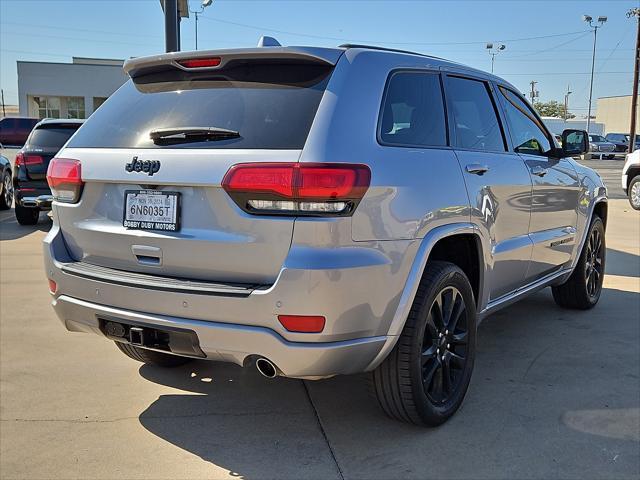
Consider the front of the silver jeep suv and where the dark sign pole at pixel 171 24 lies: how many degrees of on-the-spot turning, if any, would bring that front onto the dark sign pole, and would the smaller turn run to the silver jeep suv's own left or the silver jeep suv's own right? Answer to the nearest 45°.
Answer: approximately 45° to the silver jeep suv's own left

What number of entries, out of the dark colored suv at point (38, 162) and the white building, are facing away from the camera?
1

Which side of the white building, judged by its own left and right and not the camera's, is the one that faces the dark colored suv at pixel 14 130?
front

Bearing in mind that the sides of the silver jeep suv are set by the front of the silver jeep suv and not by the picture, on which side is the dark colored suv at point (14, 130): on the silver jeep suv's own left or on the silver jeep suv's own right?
on the silver jeep suv's own left

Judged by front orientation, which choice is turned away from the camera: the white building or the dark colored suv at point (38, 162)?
the dark colored suv

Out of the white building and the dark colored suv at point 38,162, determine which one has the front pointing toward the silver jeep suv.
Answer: the white building

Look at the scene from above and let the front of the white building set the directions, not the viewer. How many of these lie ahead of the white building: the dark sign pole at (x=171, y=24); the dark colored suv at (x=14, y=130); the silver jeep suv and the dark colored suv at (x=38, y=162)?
4

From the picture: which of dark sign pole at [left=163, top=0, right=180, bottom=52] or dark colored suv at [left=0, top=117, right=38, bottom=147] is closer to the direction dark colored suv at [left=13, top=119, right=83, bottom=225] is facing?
the dark colored suv

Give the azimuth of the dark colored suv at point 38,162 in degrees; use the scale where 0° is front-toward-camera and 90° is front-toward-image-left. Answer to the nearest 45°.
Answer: approximately 180°

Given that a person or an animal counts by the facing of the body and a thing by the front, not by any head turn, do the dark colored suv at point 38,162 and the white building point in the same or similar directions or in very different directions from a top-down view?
very different directions

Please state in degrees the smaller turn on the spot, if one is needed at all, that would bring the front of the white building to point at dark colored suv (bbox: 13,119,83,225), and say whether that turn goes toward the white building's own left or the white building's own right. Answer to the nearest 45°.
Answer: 0° — it already faces it

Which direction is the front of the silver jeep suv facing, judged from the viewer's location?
facing away from the viewer and to the right of the viewer

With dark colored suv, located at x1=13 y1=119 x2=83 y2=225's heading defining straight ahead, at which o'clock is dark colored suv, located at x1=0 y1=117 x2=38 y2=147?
dark colored suv, located at x1=0 y1=117 x2=38 y2=147 is roughly at 12 o'clock from dark colored suv, located at x1=13 y1=119 x2=83 y2=225.
